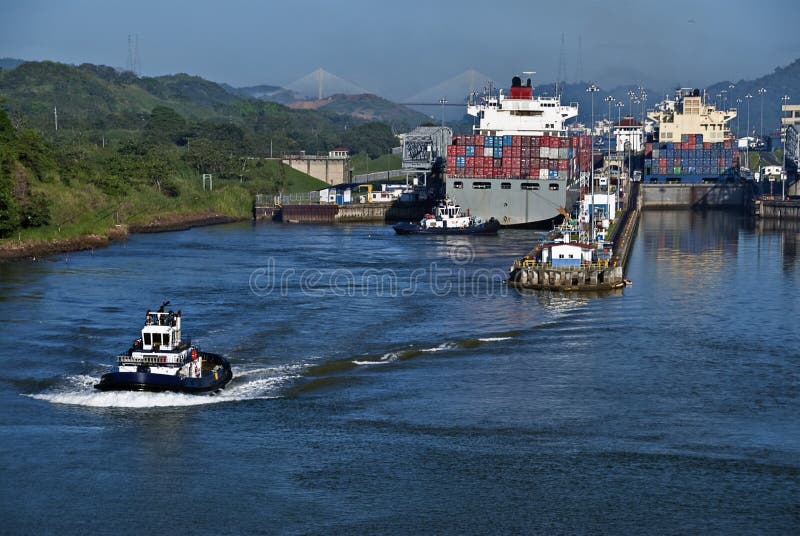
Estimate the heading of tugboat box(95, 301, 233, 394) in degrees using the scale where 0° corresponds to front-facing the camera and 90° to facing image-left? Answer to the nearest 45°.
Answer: approximately 45°

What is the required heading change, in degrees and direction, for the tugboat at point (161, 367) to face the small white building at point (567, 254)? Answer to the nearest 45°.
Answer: approximately 180°
